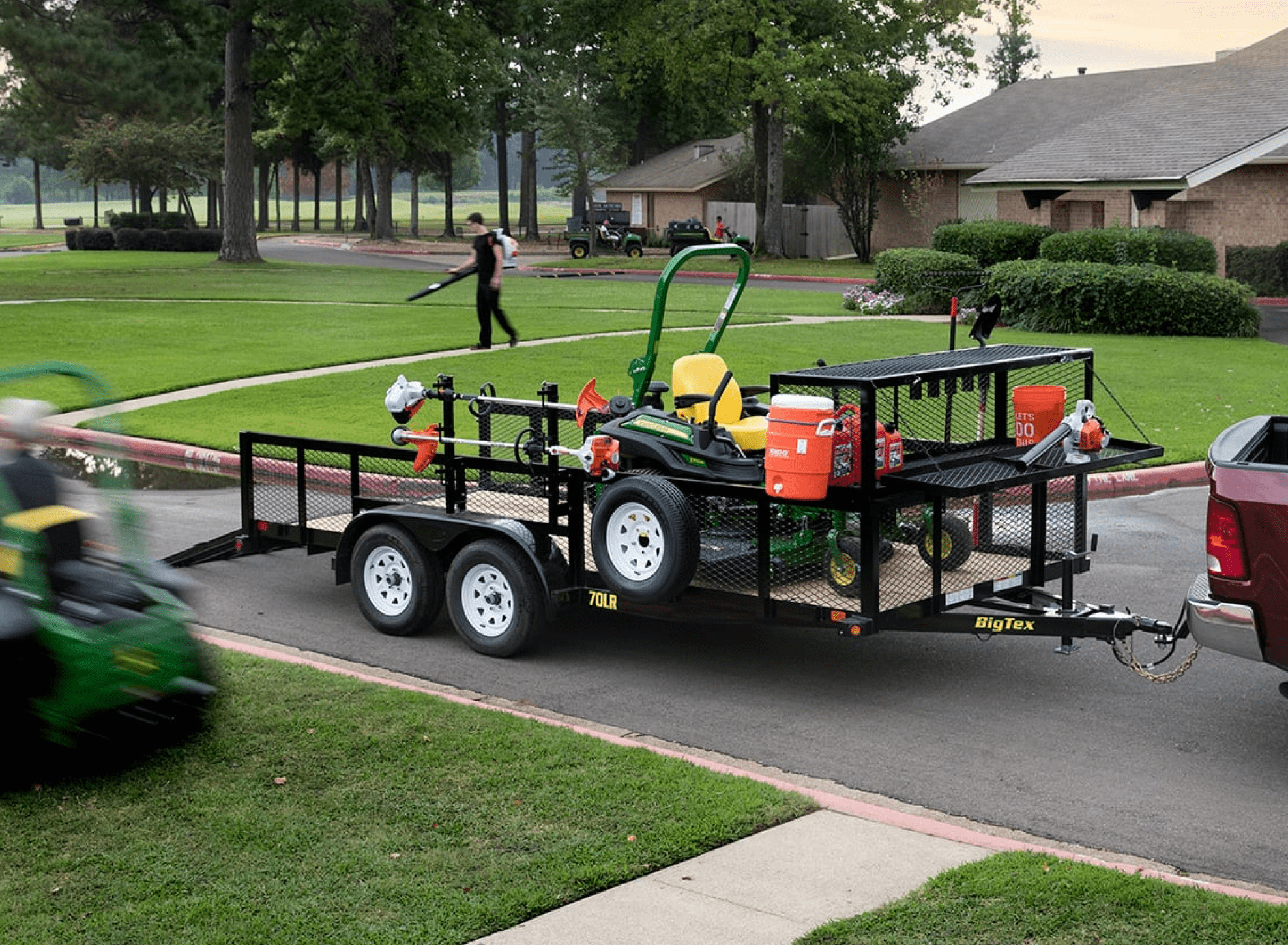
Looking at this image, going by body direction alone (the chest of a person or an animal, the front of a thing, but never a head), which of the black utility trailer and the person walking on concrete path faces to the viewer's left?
the person walking on concrete path

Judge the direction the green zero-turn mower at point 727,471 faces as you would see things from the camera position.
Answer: facing the viewer and to the right of the viewer

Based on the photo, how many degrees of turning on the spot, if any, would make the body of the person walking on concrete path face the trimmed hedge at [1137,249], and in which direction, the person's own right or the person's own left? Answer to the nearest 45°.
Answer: approximately 135° to the person's own right

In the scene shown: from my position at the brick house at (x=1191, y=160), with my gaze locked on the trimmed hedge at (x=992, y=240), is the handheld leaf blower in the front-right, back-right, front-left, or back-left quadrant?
front-left

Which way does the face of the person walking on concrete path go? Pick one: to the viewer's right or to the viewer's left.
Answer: to the viewer's left

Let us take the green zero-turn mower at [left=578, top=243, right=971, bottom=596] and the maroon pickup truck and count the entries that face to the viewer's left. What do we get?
0

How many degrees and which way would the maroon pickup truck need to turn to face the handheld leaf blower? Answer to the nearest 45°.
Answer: approximately 180°

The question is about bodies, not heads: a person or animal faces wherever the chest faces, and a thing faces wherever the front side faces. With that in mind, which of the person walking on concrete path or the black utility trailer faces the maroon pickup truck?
the black utility trailer

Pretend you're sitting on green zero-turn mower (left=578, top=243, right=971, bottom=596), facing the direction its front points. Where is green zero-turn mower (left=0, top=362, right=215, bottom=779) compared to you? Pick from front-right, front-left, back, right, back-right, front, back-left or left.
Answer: right

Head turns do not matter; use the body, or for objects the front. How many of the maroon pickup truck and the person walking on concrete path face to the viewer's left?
1

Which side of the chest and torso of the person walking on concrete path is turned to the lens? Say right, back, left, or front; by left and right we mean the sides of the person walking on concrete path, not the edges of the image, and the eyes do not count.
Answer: left

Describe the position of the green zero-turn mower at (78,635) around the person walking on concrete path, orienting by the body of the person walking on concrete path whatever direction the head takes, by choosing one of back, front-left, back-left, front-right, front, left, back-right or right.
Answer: left

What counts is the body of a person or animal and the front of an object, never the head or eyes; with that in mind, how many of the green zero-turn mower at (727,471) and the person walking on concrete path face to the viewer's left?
1
